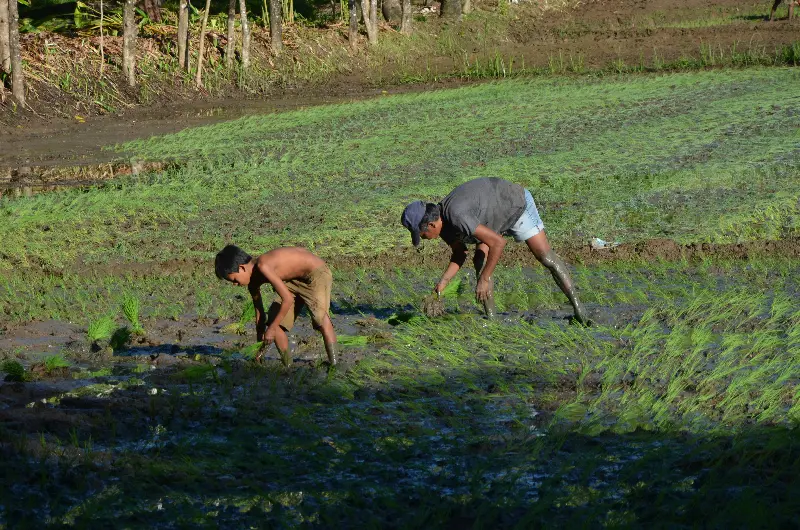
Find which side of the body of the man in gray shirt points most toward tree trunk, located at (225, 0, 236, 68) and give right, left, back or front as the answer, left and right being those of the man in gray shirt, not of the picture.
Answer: right

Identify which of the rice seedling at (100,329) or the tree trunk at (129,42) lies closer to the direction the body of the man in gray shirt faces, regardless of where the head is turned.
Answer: the rice seedling

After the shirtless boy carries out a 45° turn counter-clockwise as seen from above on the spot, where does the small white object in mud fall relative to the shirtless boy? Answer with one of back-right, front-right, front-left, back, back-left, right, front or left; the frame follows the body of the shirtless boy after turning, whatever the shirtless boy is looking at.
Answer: back

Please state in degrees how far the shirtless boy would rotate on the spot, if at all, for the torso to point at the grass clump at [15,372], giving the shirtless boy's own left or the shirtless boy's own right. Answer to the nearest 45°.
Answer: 0° — they already face it

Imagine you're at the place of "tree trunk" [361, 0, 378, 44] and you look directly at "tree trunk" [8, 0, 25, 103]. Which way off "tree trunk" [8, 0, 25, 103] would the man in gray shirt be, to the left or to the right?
left

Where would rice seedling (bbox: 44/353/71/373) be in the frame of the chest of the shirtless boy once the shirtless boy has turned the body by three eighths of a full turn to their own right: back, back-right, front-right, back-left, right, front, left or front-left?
back-left

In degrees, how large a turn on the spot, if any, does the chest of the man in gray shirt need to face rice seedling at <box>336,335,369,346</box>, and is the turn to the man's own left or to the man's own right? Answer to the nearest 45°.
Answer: approximately 45° to the man's own left

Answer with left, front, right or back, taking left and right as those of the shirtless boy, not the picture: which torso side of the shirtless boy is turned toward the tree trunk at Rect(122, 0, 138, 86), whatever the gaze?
right

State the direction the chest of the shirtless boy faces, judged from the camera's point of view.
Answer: to the viewer's left

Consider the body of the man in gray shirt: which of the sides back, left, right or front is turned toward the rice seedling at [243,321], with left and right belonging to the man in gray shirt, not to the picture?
front

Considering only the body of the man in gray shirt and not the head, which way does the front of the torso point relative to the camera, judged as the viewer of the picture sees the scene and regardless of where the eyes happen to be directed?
to the viewer's left

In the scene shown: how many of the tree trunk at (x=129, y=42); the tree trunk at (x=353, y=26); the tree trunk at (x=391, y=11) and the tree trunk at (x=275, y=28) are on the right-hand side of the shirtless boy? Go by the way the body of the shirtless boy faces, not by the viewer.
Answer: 4

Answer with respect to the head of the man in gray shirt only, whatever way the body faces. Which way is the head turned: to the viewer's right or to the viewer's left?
to the viewer's left

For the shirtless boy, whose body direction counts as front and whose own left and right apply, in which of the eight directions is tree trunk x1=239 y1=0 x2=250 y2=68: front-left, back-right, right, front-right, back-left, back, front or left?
right

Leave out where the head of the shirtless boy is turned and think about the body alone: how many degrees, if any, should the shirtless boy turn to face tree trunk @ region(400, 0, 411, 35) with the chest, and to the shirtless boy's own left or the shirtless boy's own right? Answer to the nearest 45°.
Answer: approximately 90° to the shirtless boy's own right

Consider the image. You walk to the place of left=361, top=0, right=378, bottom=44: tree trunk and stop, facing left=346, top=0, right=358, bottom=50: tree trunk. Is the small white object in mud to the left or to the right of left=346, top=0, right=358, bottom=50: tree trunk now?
left

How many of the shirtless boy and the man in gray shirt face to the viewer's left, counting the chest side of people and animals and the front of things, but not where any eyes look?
2

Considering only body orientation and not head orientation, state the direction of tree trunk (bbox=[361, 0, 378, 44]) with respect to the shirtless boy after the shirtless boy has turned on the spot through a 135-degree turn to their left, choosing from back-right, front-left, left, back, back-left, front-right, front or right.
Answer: back-left

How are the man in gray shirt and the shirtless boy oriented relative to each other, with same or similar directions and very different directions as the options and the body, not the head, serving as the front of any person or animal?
same or similar directions
